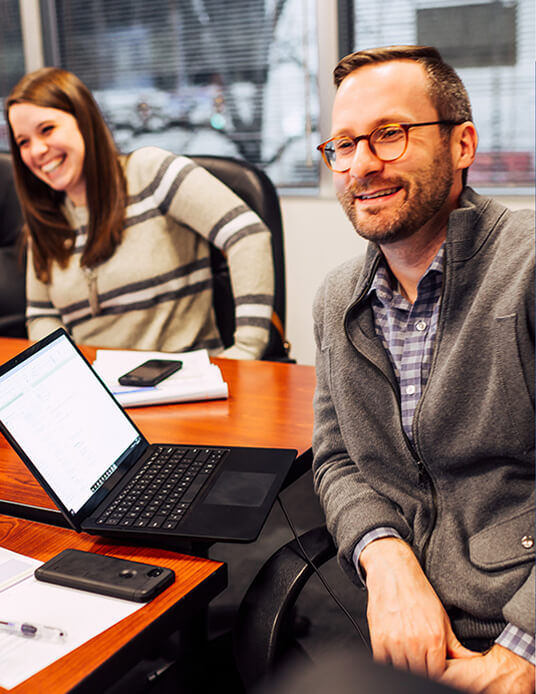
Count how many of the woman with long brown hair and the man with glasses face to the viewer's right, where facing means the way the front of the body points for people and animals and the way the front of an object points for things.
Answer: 0

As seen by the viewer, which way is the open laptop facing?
to the viewer's right

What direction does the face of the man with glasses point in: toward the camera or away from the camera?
toward the camera

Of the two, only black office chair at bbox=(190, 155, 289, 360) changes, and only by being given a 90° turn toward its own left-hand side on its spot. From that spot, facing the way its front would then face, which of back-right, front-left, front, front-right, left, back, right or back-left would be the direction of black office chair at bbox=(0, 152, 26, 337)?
back

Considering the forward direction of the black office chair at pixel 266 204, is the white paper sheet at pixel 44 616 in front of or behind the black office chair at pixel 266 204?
in front

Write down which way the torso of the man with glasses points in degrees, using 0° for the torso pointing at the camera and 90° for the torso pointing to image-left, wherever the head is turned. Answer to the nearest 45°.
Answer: approximately 45°

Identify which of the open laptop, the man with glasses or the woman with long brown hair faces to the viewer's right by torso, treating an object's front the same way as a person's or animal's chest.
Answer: the open laptop

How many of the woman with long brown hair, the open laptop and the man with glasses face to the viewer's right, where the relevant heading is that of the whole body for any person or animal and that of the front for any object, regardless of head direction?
1
